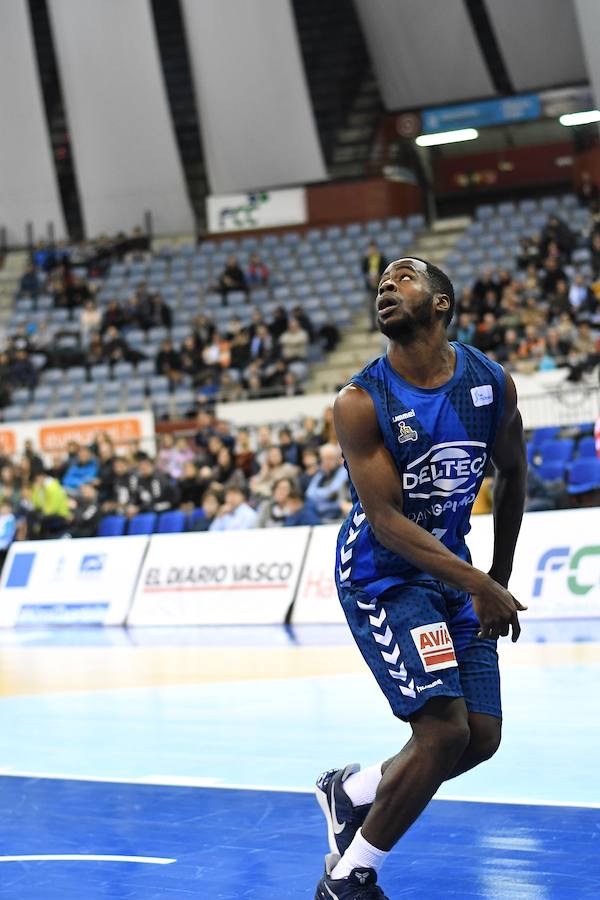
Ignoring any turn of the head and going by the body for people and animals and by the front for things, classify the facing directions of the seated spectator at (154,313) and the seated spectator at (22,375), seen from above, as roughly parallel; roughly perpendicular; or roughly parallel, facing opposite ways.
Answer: roughly parallel

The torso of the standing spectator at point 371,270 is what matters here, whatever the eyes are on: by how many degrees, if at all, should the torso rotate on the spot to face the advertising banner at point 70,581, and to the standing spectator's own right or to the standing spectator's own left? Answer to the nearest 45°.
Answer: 0° — they already face it

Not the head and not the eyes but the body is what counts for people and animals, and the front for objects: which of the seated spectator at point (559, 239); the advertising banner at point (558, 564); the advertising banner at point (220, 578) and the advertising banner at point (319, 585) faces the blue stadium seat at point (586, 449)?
the seated spectator

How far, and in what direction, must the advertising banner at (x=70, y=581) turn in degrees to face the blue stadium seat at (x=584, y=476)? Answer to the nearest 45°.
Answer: approximately 90° to its left

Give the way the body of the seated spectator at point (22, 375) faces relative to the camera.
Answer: toward the camera

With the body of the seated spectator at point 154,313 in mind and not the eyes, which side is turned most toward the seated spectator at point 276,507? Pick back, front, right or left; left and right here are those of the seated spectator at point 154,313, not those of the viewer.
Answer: front

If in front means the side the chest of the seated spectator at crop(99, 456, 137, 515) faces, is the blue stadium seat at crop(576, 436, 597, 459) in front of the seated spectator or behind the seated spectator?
in front

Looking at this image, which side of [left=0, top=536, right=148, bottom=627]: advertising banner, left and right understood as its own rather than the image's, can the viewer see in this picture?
front

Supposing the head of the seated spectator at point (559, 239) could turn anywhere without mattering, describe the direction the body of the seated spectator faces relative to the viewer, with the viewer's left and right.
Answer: facing the viewer

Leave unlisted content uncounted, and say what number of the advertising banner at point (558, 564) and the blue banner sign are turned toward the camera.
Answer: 2

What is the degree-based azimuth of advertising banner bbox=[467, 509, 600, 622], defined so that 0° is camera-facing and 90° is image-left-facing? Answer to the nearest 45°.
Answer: approximately 0°

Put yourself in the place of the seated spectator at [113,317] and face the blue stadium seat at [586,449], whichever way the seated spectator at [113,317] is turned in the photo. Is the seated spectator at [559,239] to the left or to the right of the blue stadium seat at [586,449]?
left

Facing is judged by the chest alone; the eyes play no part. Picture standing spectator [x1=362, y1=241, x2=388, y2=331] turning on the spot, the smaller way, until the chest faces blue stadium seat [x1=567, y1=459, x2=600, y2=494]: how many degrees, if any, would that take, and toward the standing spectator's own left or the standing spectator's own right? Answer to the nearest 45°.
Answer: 0° — they already face it

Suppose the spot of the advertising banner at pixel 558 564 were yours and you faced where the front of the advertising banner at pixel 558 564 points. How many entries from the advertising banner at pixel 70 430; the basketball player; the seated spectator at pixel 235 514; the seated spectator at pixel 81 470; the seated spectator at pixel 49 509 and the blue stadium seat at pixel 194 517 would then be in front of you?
1

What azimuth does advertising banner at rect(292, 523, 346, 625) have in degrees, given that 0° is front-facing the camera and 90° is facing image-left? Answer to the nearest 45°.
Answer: approximately 0°

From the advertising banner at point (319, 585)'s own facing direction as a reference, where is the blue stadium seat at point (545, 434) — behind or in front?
behind

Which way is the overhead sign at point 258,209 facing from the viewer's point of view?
toward the camera
